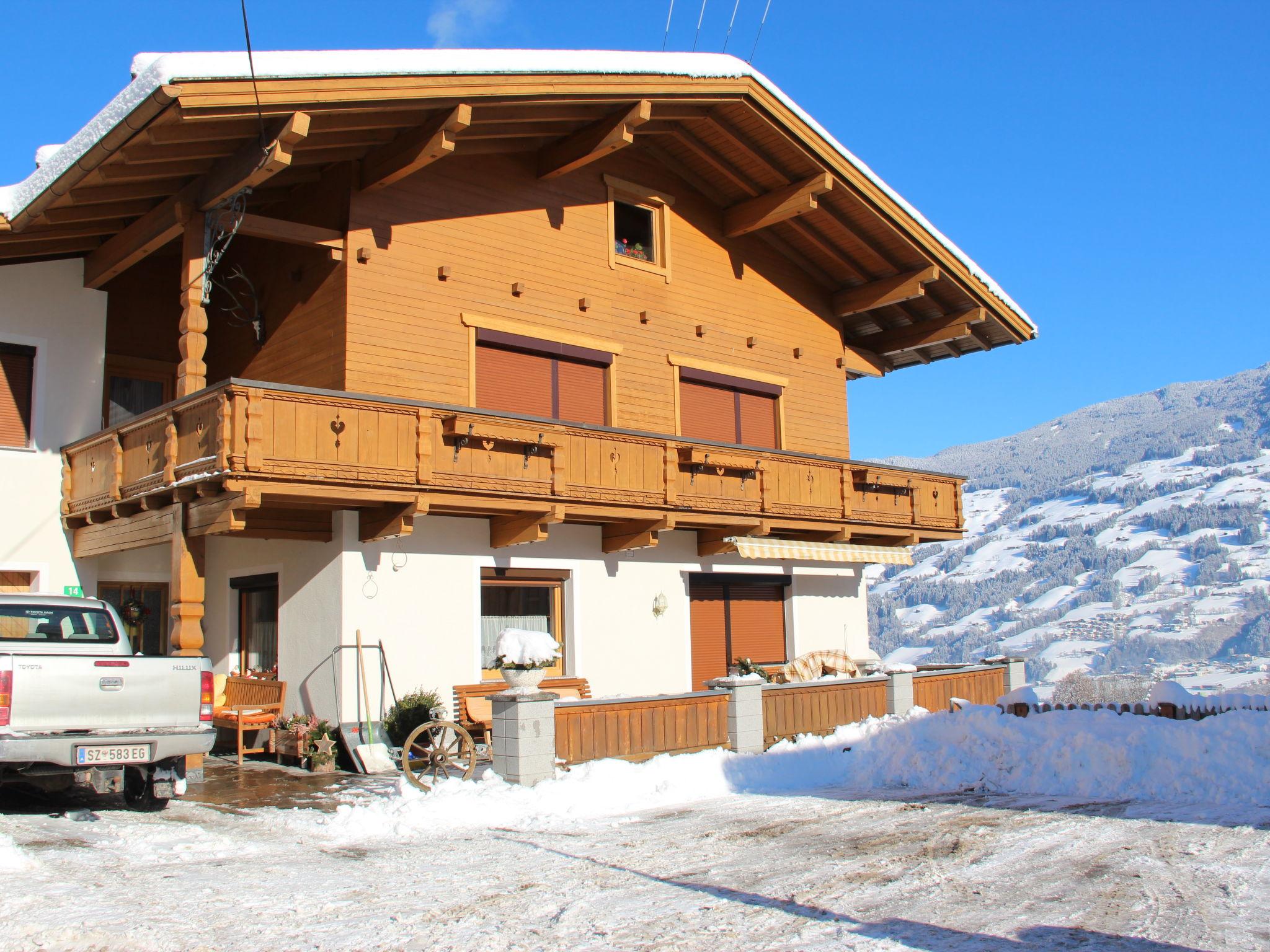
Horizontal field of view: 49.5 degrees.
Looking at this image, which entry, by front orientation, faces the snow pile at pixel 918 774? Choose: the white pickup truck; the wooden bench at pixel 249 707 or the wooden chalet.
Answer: the wooden chalet

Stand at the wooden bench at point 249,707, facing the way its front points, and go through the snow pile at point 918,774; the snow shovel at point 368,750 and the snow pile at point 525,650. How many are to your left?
3

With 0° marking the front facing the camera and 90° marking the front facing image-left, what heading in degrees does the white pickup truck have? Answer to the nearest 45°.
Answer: approximately 180°

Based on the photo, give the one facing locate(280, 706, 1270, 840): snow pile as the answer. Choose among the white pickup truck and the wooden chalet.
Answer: the wooden chalet

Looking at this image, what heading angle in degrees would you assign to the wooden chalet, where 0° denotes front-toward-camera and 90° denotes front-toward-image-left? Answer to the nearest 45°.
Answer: approximately 315°

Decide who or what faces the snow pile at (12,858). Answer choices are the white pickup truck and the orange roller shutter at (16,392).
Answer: the orange roller shutter

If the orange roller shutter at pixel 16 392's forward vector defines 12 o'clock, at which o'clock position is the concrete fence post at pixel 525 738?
The concrete fence post is roughly at 11 o'clock from the orange roller shutter.

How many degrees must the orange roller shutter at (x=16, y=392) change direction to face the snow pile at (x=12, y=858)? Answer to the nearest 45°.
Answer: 0° — it already faces it
